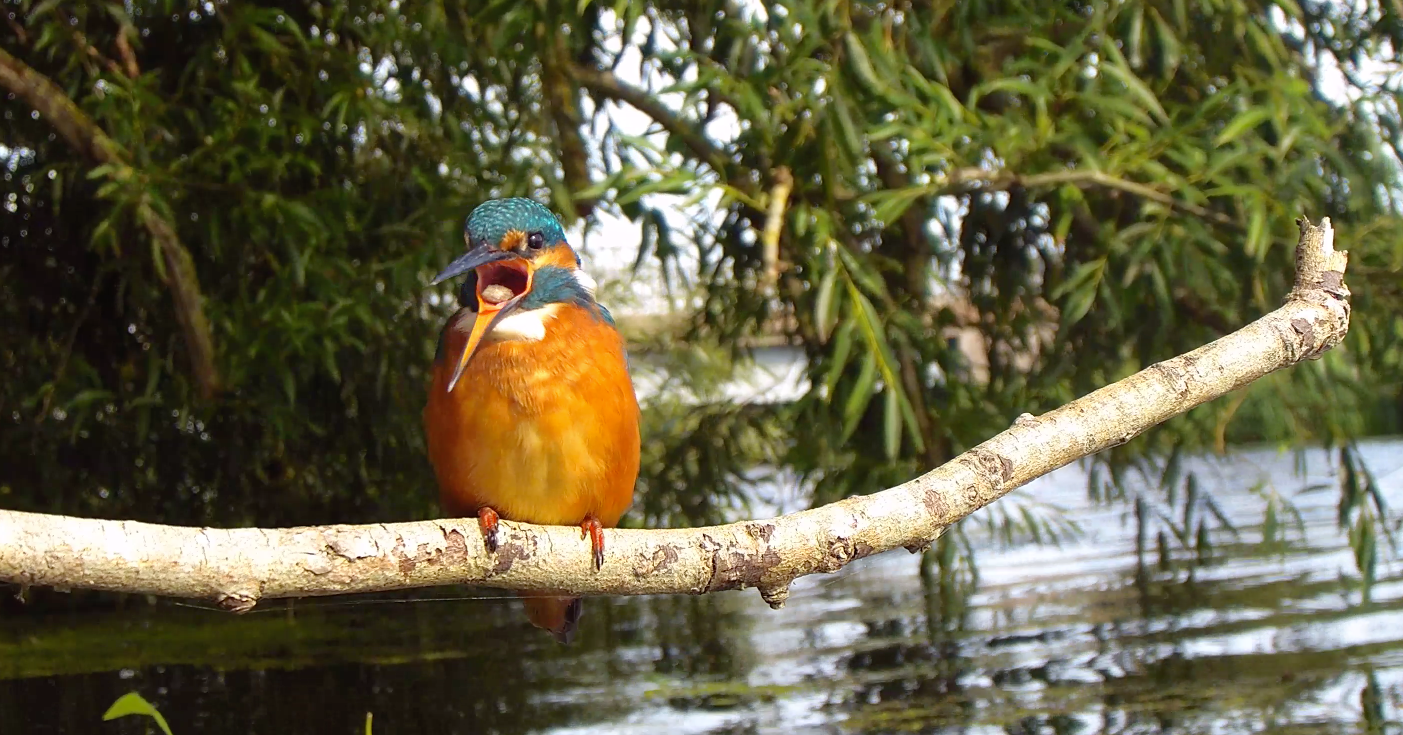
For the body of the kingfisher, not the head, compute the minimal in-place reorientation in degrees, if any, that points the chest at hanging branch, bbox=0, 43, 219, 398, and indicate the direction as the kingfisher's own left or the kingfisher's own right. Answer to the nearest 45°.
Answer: approximately 135° to the kingfisher's own right

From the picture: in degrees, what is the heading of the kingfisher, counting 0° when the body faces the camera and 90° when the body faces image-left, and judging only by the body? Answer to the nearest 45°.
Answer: approximately 0°
